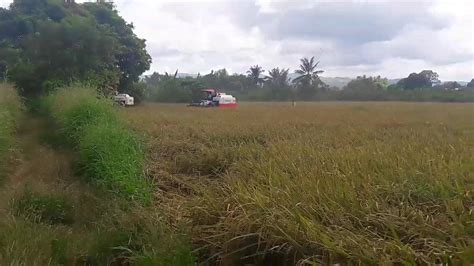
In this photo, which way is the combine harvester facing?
to the viewer's left

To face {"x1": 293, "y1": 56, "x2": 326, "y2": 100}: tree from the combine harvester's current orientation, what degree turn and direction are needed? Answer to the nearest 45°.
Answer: approximately 135° to its right

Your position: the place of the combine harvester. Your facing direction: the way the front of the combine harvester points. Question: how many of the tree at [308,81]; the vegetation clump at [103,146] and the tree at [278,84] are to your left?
1

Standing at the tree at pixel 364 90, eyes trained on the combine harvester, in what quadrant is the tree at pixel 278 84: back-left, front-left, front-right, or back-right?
front-right

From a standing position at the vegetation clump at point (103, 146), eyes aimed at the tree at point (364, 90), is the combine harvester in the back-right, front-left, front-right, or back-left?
front-left

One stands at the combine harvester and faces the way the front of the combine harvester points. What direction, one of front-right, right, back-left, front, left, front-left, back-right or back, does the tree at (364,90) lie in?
back

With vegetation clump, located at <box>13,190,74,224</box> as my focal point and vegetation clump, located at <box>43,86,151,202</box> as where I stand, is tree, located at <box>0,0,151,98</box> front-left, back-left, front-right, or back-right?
back-right

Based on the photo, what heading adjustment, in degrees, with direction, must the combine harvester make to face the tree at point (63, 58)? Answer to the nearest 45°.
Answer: approximately 45° to its left

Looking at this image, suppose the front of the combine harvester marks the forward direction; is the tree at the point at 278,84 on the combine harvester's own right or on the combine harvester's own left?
on the combine harvester's own right

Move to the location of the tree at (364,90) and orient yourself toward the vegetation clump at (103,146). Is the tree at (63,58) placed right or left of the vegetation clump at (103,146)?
right

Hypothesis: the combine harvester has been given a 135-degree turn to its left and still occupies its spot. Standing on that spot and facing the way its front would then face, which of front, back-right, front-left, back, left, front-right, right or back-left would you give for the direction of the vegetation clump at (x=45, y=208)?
front-right

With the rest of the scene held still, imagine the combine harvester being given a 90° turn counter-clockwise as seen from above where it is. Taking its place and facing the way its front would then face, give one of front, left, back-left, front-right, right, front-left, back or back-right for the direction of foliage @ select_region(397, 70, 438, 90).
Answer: left

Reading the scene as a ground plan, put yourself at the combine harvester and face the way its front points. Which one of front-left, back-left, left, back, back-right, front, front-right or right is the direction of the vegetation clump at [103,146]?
left
